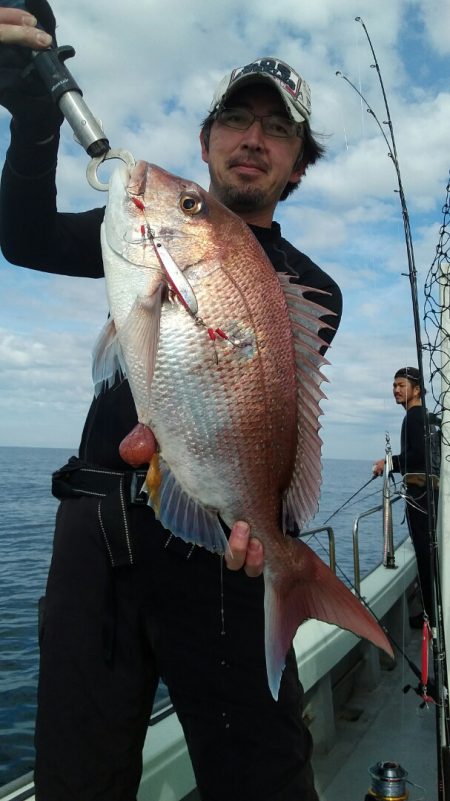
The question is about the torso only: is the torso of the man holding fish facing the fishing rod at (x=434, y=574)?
no

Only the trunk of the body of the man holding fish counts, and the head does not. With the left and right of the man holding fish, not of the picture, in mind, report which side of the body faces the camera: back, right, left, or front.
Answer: front

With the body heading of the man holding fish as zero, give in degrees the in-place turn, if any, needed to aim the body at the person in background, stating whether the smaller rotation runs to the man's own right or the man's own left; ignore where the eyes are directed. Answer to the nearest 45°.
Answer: approximately 135° to the man's own left

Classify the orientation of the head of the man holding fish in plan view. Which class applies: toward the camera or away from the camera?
toward the camera

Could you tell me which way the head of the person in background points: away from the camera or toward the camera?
toward the camera
